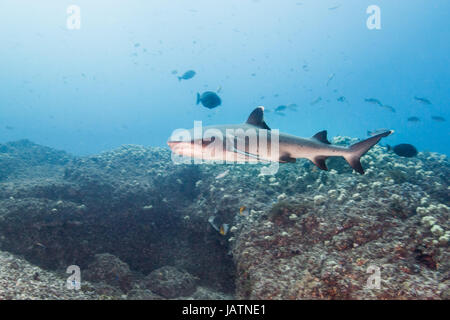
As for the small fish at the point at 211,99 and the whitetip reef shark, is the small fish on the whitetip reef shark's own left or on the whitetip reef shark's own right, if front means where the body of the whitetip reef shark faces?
on the whitetip reef shark's own right

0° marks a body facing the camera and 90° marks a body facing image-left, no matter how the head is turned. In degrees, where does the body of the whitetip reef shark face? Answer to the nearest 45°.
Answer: approximately 90°
